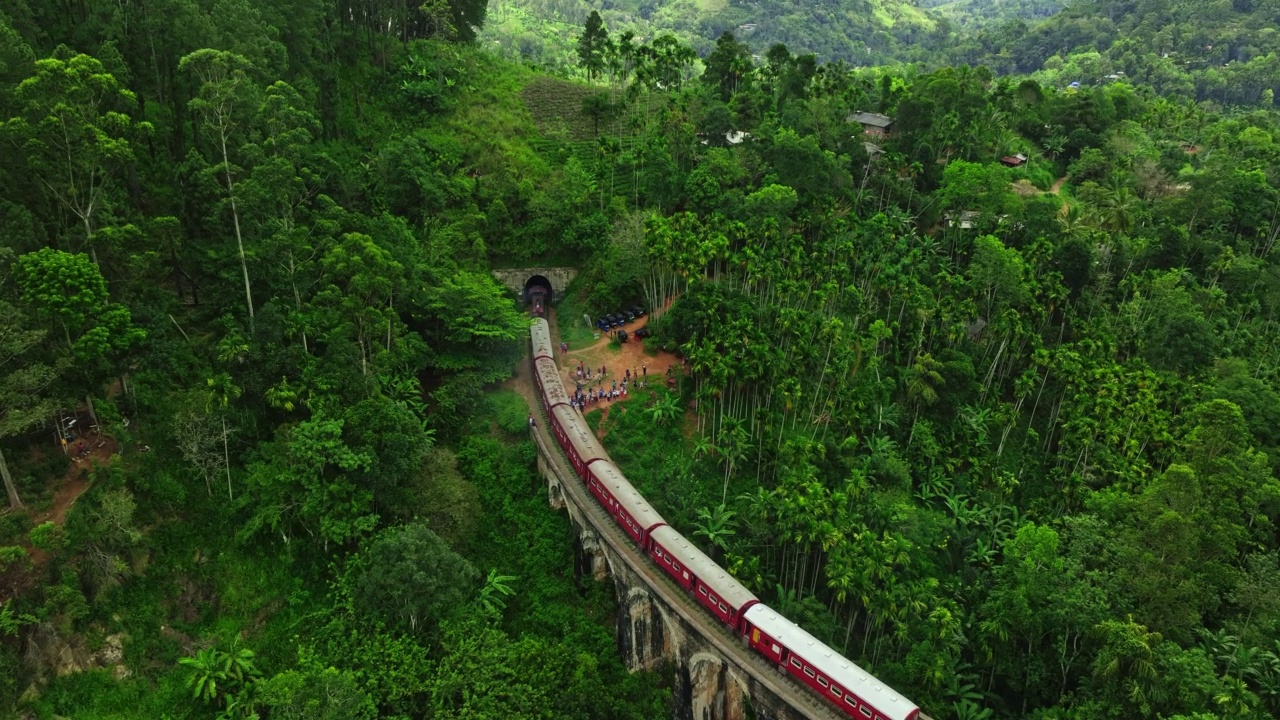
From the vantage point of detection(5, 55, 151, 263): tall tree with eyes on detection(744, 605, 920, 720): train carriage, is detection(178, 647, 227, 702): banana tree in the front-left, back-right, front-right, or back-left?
front-right

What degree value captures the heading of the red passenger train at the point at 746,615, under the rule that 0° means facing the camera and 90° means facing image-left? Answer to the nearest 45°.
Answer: approximately 135°

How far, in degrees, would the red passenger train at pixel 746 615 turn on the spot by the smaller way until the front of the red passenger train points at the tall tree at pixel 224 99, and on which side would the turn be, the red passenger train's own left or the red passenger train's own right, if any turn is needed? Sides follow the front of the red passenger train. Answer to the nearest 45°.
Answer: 0° — it already faces it
